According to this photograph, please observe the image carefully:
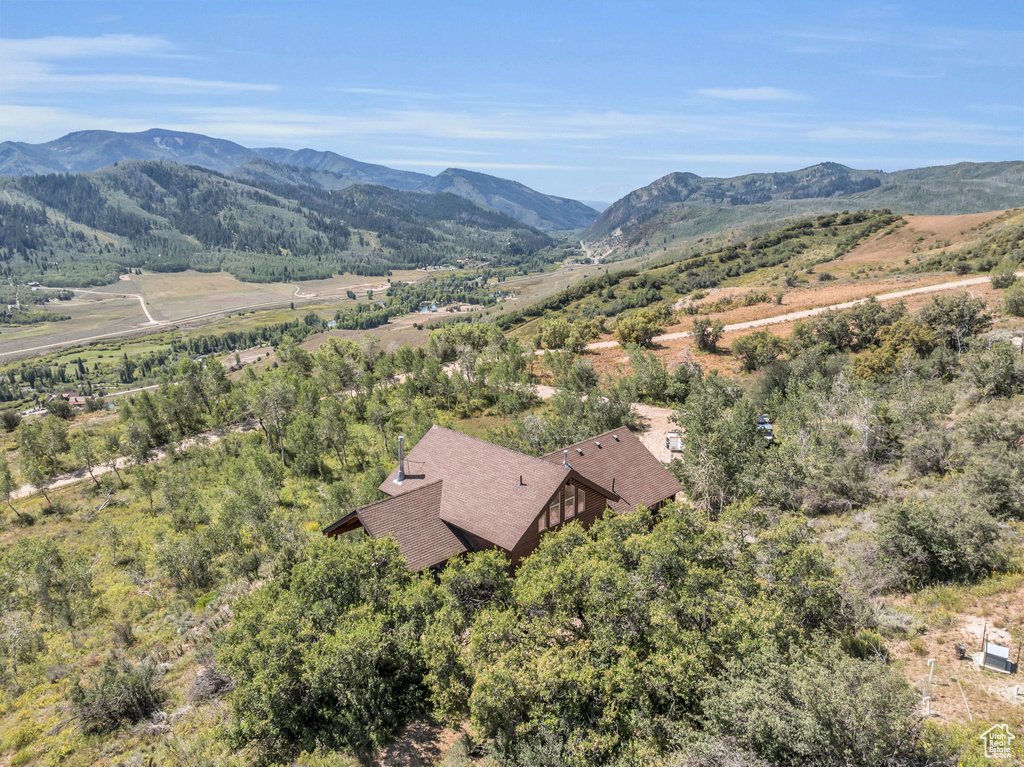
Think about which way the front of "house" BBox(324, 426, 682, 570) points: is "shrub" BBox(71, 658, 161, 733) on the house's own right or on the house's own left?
on the house's own right

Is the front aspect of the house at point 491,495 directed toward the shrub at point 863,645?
yes

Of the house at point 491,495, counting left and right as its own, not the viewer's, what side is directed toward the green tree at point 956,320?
left

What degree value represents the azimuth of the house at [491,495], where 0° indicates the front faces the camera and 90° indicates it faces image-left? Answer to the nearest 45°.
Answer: approximately 315°

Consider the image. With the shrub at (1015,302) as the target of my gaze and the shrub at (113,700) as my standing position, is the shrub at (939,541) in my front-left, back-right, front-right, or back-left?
front-right

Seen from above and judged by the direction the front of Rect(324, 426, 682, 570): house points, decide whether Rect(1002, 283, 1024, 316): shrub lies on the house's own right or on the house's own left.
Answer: on the house's own left

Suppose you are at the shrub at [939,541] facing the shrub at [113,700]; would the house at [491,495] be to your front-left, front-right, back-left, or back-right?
front-right
